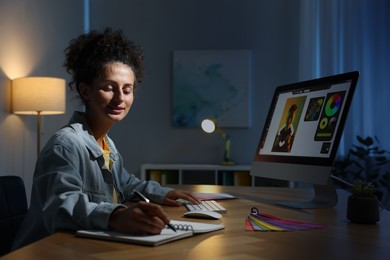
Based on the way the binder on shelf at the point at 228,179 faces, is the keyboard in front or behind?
in front

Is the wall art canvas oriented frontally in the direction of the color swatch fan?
yes

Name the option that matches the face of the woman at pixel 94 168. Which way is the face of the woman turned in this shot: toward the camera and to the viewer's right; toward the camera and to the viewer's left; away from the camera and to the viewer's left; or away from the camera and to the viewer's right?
toward the camera and to the viewer's right

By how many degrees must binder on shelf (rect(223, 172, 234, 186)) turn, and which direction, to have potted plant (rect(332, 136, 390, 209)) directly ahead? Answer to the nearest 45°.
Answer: approximately 90° to its left

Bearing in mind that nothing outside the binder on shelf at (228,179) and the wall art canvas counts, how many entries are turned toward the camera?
2

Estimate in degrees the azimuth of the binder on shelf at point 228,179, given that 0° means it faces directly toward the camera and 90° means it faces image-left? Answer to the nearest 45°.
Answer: approximately 0°

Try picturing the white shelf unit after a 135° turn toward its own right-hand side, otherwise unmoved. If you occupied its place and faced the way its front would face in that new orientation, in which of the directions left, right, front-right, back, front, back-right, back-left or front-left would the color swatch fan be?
back-left

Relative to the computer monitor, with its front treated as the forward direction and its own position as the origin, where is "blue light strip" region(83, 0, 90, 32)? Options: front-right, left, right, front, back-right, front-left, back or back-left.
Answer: right

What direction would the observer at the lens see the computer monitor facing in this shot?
facing the viewer and to the left of the viewer

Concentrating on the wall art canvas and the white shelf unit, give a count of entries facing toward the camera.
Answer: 2
